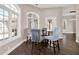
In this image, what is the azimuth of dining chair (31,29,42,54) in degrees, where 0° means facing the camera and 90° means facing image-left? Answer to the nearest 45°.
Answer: approximately 180°
